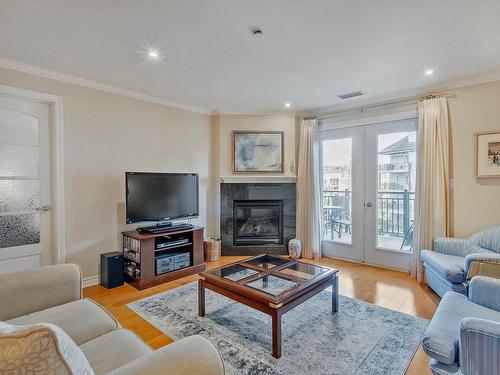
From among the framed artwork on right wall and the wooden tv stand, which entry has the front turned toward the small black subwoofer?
the framed artwork on right wall

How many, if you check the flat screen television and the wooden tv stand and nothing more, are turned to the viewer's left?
0

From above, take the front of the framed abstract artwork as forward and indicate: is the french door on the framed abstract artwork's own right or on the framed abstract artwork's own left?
on the framed abstract artwork's own left

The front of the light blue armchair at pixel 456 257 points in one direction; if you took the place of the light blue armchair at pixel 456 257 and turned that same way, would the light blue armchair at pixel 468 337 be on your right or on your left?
on your left

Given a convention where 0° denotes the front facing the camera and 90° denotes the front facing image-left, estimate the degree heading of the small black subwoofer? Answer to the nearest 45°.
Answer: approximately 315°

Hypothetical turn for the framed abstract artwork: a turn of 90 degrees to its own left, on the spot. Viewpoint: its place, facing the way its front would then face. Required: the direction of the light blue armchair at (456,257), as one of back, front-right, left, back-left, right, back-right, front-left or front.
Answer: front-right

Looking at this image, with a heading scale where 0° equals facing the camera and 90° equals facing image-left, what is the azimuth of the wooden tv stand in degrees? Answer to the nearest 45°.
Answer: approximately 315°

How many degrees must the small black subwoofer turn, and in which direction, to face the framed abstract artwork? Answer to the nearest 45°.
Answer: approximately 45° to its left

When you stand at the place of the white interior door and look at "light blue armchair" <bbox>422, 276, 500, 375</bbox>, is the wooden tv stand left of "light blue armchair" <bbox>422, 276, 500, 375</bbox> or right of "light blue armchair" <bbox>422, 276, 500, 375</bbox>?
left

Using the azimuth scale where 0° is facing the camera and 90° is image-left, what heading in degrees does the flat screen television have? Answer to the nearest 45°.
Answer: approximately 315°

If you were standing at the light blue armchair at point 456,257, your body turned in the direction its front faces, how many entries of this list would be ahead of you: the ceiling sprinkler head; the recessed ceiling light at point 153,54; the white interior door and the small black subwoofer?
4
